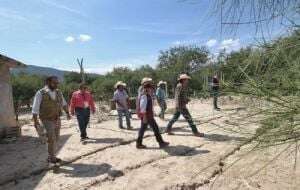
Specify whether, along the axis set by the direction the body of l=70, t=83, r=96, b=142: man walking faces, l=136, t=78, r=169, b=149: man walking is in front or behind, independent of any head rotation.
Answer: in front

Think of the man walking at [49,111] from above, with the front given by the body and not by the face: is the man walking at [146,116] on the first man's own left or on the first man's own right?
on the first man's own left

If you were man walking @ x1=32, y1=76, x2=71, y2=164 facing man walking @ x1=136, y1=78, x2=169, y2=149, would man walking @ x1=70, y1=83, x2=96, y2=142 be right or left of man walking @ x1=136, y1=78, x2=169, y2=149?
left

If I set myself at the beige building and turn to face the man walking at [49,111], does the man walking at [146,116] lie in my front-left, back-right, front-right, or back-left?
front-left

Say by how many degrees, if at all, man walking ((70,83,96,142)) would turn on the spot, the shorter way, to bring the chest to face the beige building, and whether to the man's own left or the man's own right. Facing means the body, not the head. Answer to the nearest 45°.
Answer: approximately 135° to the man's own right

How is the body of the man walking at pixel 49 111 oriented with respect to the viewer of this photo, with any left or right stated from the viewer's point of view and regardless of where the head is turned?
facing the viewer and to the right of the viewer

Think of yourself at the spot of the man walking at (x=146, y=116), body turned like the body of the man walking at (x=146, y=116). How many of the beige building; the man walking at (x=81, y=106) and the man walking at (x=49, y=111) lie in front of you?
0

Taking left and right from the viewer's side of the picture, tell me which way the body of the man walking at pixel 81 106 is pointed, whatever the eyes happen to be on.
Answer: facing the viewer

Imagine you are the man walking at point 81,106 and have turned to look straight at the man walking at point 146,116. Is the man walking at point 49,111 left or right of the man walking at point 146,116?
right
